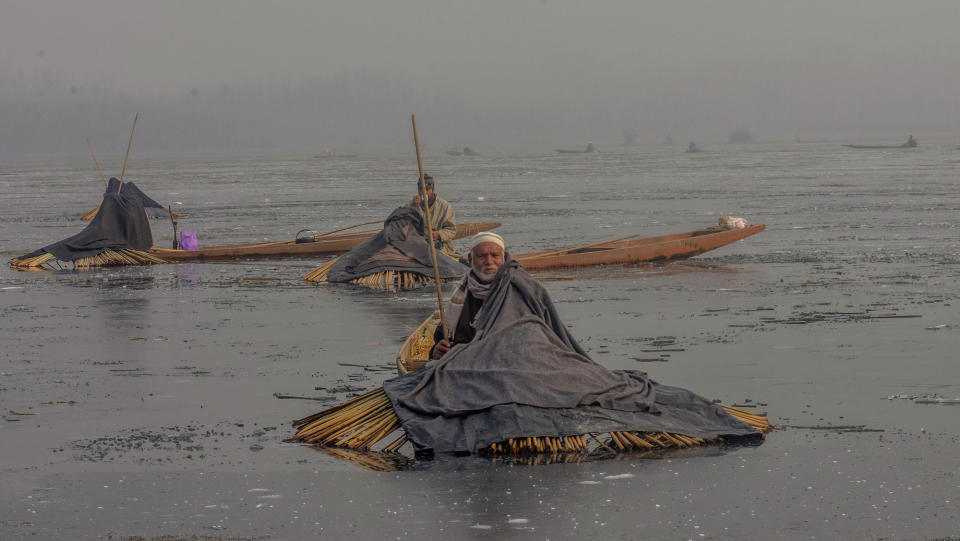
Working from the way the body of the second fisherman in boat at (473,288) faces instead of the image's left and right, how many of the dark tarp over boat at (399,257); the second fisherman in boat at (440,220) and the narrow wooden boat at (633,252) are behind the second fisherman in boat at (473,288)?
3

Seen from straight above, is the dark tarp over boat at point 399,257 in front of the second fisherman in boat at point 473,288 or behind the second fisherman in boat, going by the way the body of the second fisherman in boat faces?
behind

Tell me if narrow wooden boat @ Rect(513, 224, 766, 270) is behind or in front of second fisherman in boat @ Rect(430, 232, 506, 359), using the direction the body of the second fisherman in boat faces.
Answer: behind

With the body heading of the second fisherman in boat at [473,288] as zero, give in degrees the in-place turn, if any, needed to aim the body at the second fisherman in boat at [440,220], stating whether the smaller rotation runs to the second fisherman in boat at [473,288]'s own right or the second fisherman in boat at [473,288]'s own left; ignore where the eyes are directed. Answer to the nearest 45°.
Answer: approximately 180°

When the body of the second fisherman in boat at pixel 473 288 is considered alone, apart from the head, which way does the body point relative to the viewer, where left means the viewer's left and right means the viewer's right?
facing the viewer

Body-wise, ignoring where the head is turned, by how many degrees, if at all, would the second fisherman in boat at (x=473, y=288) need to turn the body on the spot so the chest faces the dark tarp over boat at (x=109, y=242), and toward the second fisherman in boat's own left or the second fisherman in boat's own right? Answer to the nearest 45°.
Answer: approximately 135° to the second fisherman in boat's own right
